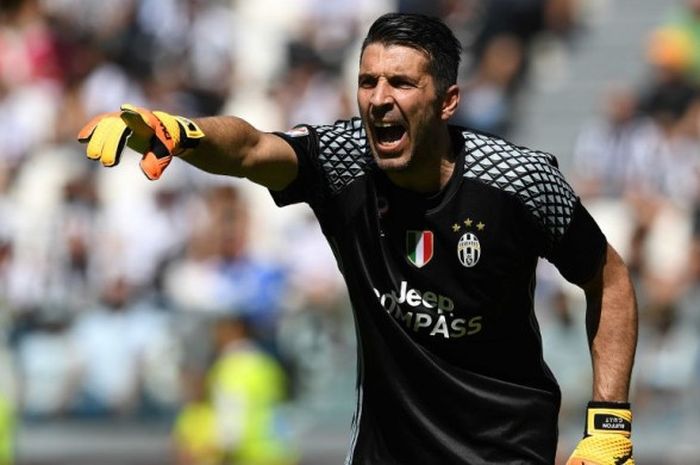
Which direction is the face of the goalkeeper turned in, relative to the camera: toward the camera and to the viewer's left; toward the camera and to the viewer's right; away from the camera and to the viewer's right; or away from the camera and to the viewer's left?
toward the camera and to the viewer's left

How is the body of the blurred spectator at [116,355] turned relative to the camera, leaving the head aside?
toward the camera

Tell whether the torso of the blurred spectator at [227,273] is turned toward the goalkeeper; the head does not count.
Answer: yes

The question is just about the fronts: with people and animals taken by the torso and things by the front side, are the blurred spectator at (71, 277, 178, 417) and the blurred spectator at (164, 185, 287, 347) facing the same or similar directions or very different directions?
same or similar directions

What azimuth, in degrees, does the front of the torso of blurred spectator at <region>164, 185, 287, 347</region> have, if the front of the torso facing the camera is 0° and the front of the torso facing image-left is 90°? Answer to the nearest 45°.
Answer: approximately 0°

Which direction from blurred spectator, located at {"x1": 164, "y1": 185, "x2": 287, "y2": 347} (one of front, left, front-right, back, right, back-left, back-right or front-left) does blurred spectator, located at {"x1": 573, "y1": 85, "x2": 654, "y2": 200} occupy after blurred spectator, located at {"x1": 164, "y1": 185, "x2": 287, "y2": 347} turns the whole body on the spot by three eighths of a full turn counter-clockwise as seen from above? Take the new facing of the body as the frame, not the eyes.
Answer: front-right

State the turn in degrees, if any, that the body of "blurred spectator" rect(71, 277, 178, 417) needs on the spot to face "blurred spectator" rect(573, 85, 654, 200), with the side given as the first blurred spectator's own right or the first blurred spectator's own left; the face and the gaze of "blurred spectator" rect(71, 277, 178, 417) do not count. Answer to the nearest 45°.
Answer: approximately 90° to the first blurred spectator's own left

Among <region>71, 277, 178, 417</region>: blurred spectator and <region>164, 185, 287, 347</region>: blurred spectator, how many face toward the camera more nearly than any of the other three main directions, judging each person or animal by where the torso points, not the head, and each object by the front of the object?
2

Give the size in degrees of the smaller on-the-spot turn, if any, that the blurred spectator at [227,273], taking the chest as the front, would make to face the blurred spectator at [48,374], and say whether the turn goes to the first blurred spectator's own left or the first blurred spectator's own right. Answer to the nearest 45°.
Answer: approximately 90° to the first blurred spectator's own right
